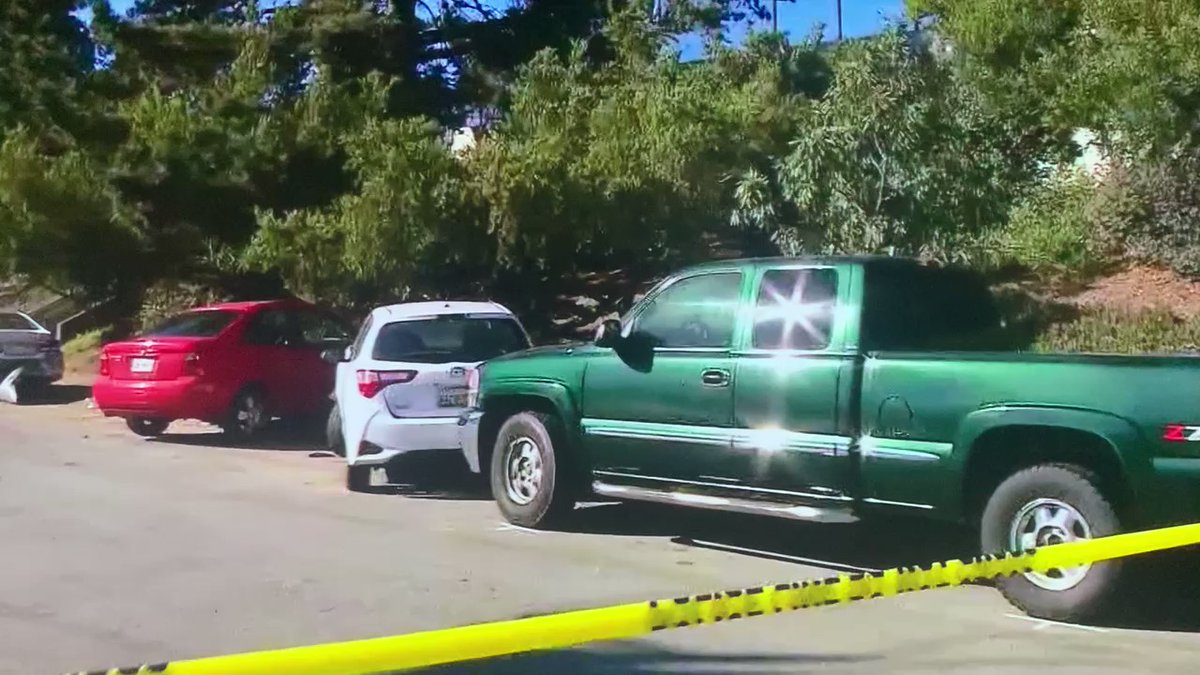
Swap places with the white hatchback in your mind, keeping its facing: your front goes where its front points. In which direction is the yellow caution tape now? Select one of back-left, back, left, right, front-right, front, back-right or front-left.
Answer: back

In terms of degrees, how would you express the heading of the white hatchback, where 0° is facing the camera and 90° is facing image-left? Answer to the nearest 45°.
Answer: approximately 180°

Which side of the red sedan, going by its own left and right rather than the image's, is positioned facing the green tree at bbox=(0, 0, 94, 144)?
left

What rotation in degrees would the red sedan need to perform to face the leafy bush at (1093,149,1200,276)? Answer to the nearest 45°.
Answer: approximately 45° to its right

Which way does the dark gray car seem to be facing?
away from the camera

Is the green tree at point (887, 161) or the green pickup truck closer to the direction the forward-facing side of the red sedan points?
the green tree

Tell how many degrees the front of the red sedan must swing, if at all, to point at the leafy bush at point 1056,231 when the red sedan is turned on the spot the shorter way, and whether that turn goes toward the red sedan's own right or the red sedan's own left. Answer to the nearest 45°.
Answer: approximately 45° to the red sedan's own right

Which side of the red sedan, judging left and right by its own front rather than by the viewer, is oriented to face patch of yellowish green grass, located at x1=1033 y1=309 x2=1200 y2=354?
right

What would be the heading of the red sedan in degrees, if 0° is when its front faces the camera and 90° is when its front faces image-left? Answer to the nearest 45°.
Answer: approximately 225°

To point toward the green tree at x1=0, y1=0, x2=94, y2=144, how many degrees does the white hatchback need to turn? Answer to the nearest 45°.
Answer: approximately 45° to its left

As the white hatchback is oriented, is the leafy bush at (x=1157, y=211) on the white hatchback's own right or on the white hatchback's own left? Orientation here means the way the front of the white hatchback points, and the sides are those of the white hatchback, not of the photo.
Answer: on the white hatchback's own right

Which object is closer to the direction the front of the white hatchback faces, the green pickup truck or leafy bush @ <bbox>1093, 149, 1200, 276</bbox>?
the leafy bush

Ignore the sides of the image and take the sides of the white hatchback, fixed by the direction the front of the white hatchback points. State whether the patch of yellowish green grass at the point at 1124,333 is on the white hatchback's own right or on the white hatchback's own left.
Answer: on the white hatchback's own right

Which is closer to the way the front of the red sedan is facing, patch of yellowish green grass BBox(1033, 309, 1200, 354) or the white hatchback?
the patch of yellowish green grass

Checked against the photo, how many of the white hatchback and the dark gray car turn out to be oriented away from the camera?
2
